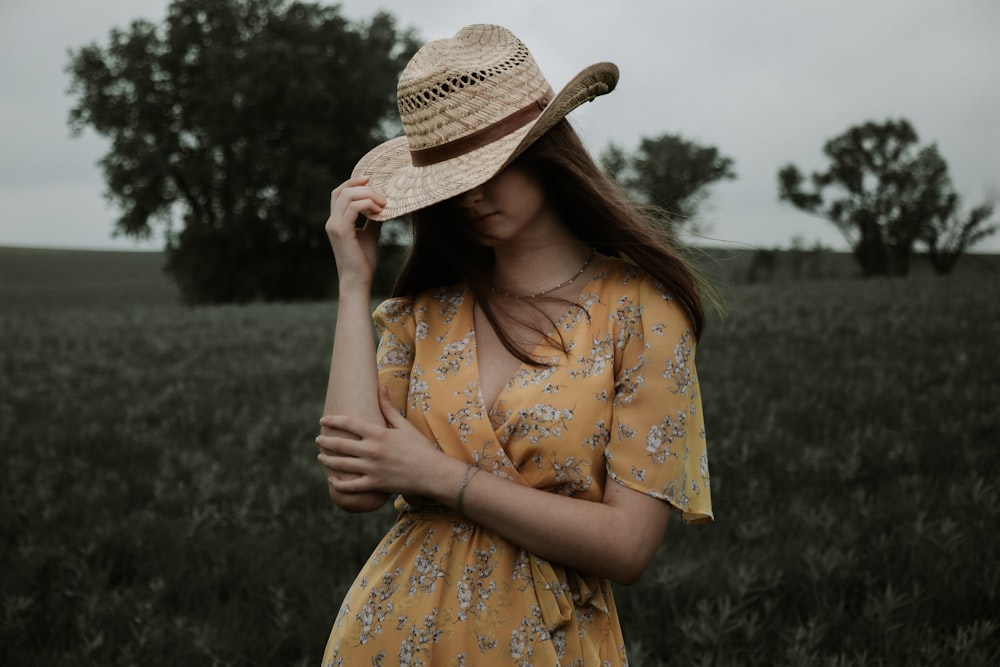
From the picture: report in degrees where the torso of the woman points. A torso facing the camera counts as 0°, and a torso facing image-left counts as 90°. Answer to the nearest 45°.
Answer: approximately 45°

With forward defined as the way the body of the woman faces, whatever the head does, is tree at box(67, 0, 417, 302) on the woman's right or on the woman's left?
on the woman's right
